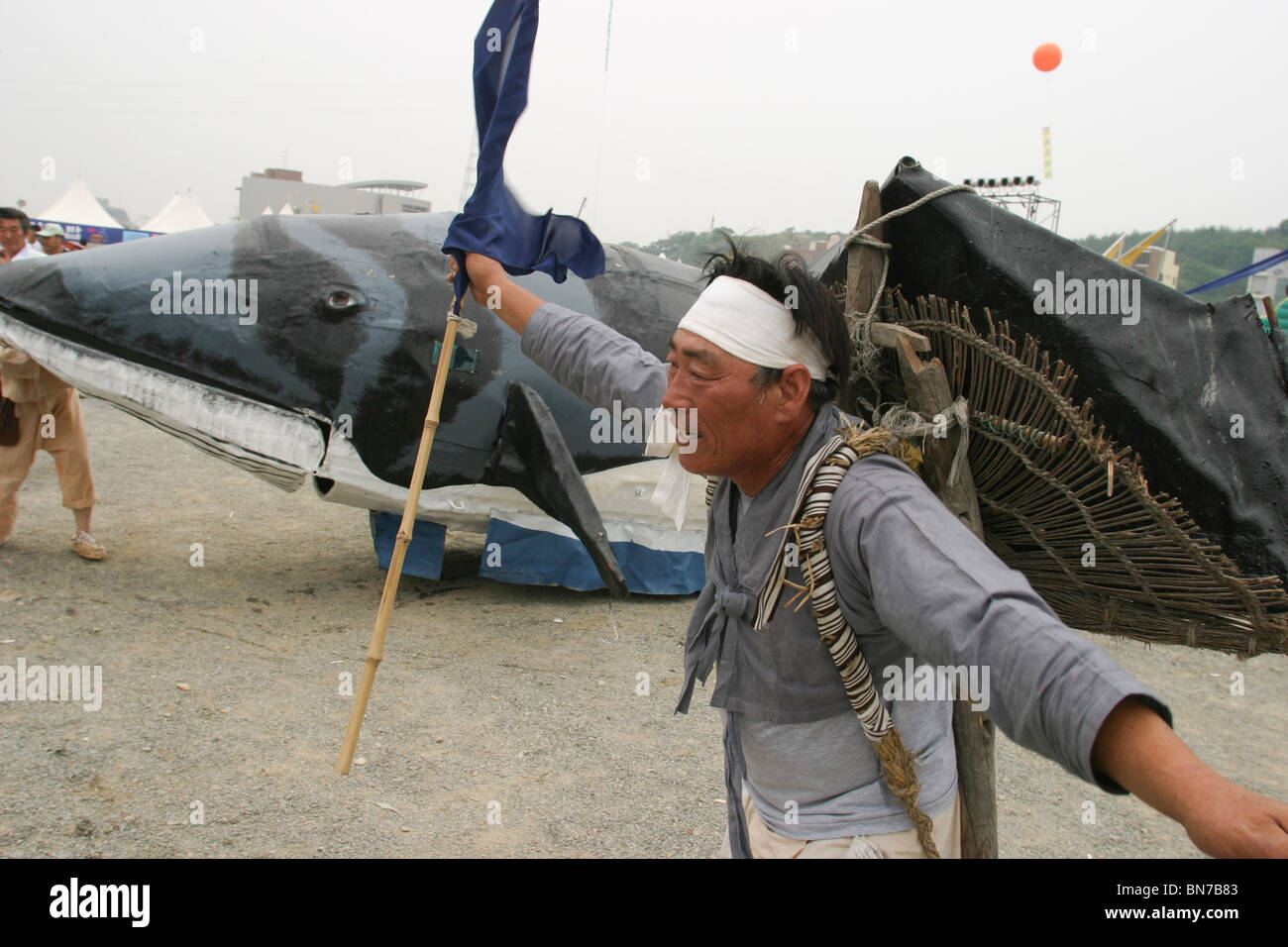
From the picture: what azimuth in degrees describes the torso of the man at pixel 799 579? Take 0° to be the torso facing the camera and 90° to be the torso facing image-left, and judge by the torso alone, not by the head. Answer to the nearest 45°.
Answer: approximately 45°

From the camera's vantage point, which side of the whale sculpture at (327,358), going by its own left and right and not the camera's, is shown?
left

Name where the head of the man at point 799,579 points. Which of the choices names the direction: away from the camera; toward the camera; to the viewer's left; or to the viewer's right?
to the viewer's left

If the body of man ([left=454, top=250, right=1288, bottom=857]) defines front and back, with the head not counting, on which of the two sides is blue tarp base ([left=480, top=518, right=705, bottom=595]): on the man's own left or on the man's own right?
on the man's own right
